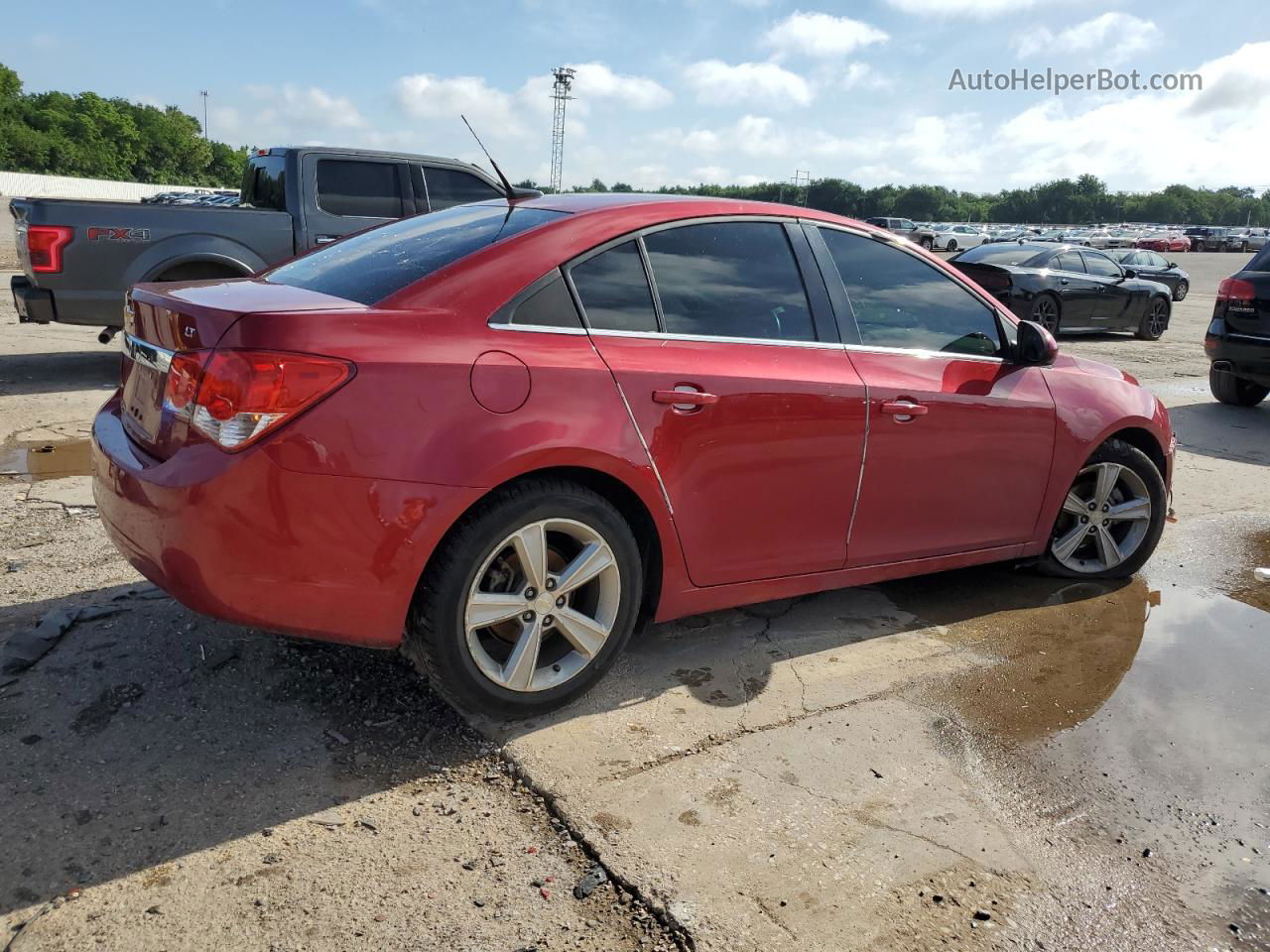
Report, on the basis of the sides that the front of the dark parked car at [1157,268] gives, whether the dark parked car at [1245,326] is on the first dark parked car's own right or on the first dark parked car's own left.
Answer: on the first dark parked car's own right

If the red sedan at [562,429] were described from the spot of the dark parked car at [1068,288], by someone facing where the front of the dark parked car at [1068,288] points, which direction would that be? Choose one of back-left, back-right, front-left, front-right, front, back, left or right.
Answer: back-right

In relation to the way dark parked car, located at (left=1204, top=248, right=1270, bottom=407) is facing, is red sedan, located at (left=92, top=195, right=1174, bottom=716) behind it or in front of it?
behind

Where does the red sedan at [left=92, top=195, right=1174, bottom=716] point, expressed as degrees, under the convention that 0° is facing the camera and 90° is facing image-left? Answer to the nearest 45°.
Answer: approximately 225°

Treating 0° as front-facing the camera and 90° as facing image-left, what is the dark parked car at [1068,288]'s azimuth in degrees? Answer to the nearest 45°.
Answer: approximately 225°

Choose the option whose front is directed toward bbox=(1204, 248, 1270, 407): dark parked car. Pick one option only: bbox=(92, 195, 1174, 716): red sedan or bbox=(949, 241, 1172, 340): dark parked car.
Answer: the red sedan

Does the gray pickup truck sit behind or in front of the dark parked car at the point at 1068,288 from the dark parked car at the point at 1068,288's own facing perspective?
behind

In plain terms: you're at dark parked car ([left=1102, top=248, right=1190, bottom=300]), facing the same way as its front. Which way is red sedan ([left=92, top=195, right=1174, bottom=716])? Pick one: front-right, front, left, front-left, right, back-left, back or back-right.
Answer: back-right

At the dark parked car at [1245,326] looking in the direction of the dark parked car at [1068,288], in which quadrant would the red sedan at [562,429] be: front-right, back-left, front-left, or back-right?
back-left

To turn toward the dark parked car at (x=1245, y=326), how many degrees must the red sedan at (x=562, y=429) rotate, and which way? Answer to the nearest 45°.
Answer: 0° — it already faces it

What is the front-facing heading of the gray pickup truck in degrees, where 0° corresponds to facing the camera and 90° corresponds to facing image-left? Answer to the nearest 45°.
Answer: approximately 270°

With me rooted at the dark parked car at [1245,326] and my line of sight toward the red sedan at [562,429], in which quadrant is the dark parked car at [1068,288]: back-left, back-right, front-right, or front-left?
back-right
